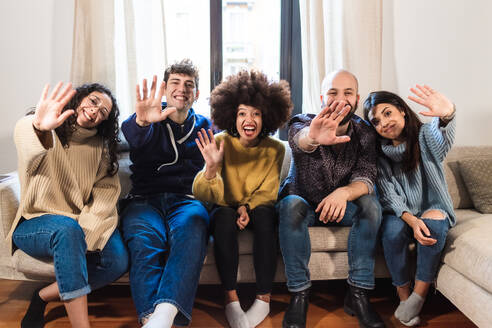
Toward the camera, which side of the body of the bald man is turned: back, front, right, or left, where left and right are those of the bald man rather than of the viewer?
front

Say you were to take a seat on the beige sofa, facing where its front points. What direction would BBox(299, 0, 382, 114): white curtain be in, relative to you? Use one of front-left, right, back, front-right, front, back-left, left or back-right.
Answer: back

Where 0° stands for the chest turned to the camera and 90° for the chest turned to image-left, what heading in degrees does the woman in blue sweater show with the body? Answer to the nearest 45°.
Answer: approximately 0°

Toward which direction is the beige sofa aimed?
toward the camera

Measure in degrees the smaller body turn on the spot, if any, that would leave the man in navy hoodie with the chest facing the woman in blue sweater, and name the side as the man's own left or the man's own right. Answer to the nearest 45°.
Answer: approximately 90° to the man's own left

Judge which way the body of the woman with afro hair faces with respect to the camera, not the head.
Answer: toward the camera

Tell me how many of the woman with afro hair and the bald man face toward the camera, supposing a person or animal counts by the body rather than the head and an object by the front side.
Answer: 2
